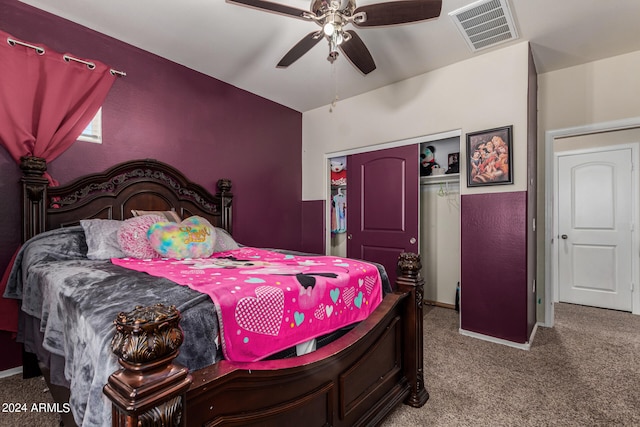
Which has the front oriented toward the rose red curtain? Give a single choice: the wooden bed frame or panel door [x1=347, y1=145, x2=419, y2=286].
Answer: the panel door

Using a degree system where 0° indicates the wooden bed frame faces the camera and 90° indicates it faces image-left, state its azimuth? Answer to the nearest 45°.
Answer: approximately 315°

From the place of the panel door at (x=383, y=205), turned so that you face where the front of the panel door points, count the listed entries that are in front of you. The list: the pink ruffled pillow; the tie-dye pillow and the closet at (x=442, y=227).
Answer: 2

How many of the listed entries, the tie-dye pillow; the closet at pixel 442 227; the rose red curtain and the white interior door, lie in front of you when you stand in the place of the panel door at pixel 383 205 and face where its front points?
2

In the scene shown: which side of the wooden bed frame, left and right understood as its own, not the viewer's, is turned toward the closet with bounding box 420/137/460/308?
left

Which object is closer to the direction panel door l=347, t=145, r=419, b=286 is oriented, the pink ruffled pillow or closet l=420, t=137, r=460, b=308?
the pink ruffled pillow
